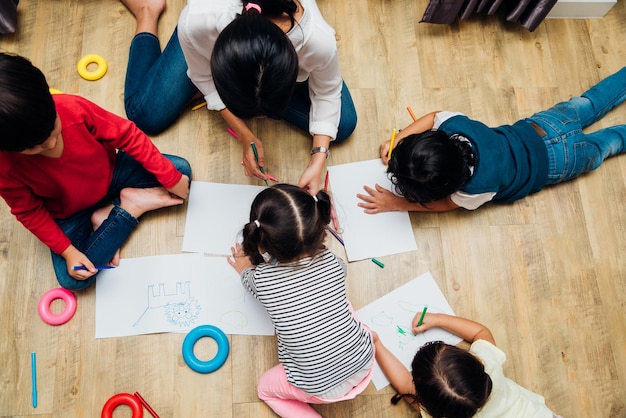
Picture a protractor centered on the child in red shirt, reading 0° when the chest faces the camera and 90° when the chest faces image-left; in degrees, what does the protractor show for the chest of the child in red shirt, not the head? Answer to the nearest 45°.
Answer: approximately 315°
